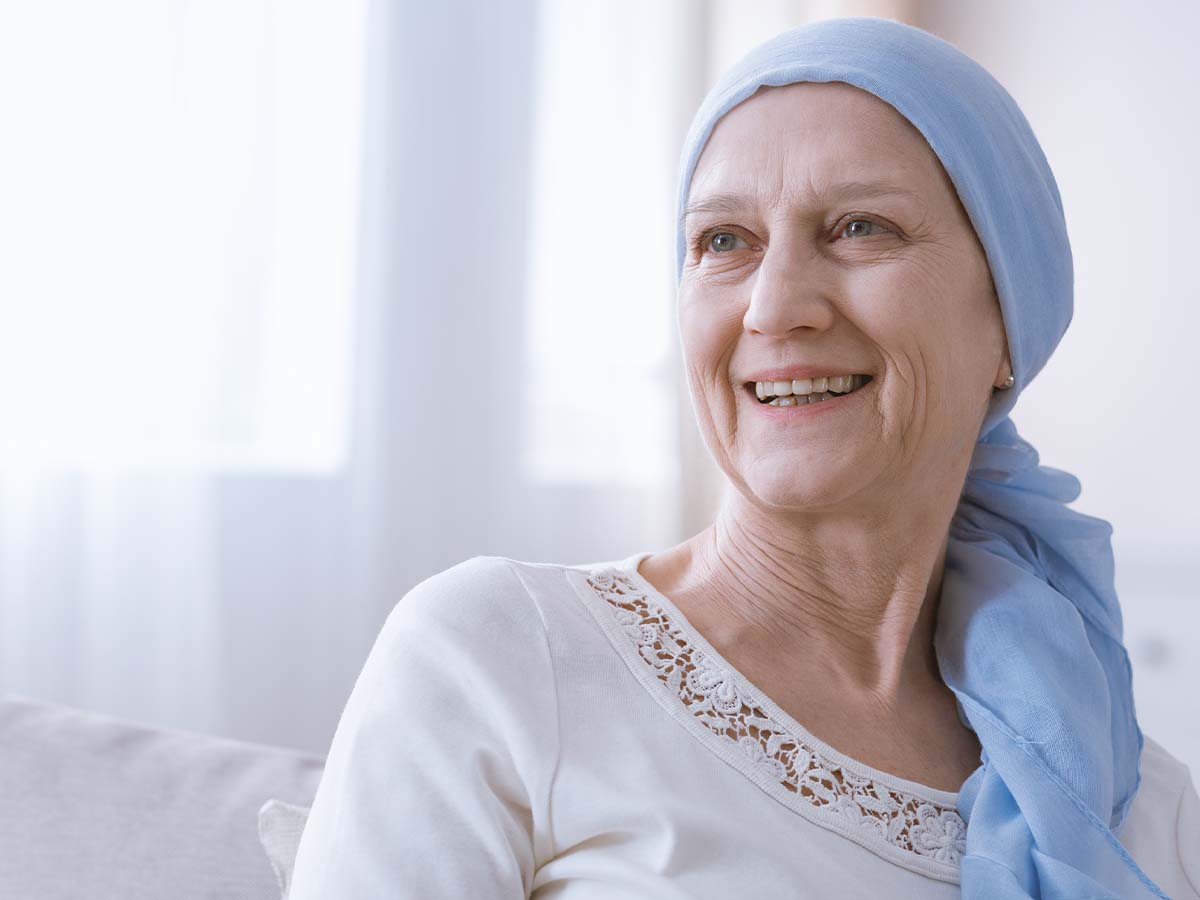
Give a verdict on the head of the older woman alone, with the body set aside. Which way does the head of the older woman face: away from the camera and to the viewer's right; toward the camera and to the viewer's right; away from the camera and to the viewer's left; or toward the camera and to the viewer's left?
toward the camera and to the viewer's left

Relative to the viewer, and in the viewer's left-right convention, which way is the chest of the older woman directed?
facing the viewer and to the right of the viewer
